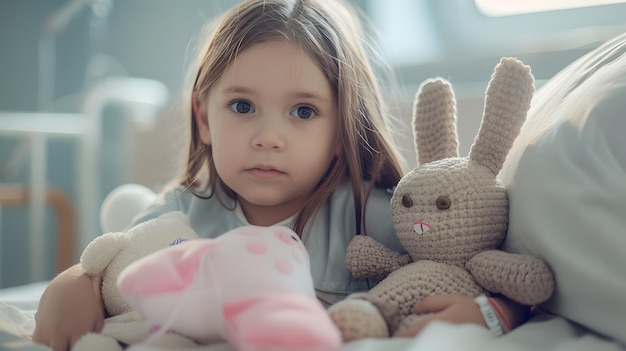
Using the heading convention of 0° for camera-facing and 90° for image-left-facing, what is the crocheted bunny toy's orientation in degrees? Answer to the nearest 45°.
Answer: approximately 45°

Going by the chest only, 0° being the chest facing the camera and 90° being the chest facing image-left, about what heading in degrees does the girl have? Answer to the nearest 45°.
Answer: approximately 0°
